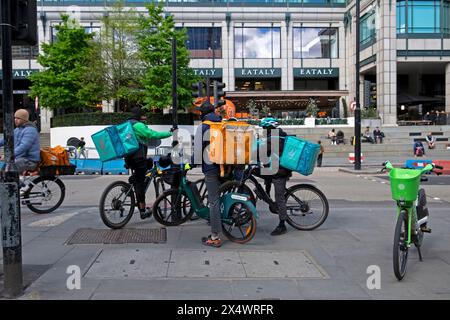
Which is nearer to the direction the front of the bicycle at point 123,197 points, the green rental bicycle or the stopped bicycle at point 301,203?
the stopped bicycle

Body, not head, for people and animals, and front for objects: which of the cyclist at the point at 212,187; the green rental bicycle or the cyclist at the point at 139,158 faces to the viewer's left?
the cyclist at the point at 212,187

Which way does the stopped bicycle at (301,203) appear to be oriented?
to the viewer's left

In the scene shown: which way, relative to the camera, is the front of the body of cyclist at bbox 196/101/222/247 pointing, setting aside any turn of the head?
to the viewer's left

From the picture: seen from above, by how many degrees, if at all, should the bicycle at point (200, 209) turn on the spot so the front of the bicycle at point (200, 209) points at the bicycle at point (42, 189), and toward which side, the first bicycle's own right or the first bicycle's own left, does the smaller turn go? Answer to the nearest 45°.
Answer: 0° — it already faces it

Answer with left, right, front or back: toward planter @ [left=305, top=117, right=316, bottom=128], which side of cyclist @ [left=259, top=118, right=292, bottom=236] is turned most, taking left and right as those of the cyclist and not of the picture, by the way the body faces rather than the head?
right

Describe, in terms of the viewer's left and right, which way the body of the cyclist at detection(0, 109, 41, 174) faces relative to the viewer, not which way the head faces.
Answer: facing to the left of the viewer

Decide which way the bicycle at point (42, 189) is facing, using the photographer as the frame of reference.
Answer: facing to the left of the viewer

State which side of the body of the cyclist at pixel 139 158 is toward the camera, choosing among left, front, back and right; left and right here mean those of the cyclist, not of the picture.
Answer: right

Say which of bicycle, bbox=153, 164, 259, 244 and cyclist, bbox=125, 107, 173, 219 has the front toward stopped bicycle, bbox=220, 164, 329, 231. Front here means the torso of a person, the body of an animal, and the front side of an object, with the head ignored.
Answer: the cyclist

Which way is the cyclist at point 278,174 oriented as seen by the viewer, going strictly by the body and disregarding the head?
to the viewer's left

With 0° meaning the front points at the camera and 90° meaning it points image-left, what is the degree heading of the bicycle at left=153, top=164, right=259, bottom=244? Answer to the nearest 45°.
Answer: approximately 135°

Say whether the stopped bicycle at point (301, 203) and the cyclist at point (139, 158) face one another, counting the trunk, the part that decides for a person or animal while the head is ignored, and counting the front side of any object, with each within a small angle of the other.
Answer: yes
